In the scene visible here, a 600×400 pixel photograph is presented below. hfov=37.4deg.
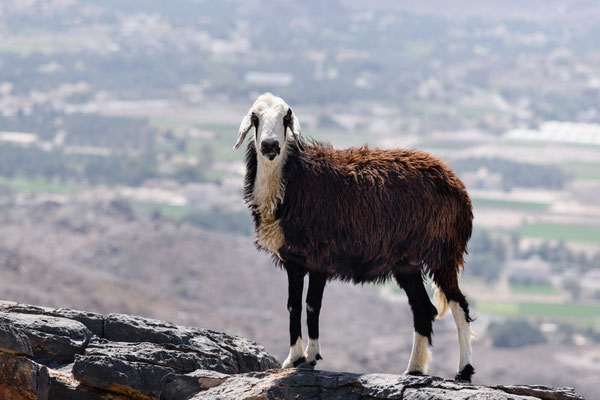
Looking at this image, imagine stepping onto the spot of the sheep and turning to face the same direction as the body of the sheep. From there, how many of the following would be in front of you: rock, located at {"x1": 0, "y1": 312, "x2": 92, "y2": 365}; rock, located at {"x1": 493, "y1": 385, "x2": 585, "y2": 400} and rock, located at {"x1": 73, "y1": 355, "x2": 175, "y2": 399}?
2

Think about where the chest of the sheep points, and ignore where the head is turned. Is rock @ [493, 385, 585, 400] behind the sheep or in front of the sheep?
behind

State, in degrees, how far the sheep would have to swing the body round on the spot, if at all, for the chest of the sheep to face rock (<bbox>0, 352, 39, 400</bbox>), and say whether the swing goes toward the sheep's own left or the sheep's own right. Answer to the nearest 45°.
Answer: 0° — it already faces it

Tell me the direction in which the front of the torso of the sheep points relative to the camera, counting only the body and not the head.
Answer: to the viewer's left

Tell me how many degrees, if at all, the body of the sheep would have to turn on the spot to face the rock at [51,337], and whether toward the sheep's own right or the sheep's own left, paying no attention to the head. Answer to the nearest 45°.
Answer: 0° — it already faces it

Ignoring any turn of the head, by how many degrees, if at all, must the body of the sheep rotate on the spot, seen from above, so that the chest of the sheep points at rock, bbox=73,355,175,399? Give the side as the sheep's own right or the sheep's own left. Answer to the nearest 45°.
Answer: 0° — it already faces it
